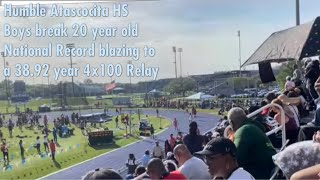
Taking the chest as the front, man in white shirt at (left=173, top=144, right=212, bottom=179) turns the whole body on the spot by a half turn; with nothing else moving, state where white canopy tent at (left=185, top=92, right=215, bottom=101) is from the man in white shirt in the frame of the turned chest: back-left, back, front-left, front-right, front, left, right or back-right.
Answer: back-left

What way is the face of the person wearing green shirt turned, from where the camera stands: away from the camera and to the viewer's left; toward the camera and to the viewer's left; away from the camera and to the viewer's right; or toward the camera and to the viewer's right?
away from the camera and to the viewer's left

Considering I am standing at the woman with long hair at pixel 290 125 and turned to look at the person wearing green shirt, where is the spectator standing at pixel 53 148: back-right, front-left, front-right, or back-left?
back-right

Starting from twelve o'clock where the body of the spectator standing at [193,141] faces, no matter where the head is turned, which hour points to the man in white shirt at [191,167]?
The man in white shirt is roughly at 6 o'clock from the spectator standing.

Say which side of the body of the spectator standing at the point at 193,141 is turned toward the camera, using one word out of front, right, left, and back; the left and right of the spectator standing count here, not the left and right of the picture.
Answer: back

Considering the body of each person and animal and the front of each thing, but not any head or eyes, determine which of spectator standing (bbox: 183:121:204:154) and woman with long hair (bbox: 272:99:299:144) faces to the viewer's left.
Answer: the woman with long hair

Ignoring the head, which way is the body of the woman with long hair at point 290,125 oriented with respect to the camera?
to the viewer's left
